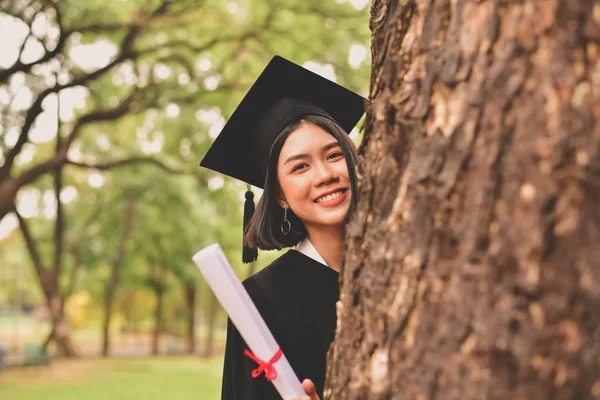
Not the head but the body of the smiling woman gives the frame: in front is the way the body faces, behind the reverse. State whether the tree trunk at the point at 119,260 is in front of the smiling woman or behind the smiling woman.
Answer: behind

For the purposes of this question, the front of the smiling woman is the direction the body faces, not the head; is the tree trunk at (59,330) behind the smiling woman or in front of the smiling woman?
behind

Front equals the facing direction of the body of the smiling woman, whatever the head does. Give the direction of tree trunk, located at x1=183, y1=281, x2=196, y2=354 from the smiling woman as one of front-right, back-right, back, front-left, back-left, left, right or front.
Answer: back-left

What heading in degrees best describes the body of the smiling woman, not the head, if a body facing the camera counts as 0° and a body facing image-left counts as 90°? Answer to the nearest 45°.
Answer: approximately 315°

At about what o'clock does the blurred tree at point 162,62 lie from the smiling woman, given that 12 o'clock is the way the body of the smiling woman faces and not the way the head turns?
The blurred tree is roughly at 7 o'clock from the smiling woman.

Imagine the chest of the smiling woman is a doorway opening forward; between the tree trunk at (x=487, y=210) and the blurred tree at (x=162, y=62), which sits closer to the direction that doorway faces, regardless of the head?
the tree trunk
